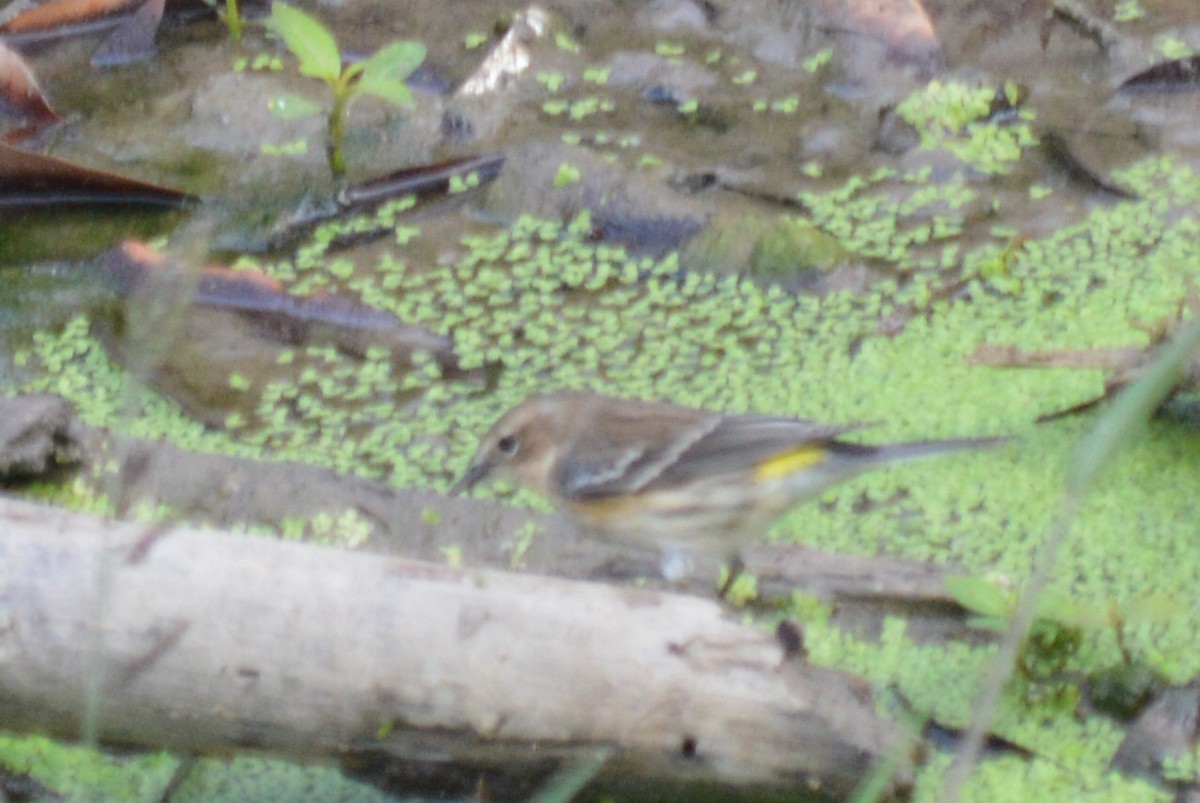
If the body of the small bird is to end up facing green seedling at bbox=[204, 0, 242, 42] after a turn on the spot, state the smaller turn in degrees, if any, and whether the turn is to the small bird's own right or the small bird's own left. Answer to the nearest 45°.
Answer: approximately 45° to the small bird's own right

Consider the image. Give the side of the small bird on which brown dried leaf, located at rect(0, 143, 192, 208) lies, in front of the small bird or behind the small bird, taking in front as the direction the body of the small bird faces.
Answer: in front

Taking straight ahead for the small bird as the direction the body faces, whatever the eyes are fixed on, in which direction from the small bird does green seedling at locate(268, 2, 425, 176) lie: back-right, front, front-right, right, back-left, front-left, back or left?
front-right

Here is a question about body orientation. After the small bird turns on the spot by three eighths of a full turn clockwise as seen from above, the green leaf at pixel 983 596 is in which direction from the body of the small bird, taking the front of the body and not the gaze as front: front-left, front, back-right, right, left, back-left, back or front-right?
right

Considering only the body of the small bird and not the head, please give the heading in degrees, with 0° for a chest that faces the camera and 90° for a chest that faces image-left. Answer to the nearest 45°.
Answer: approximately 90°

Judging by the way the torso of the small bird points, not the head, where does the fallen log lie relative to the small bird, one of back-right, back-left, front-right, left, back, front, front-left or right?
left
